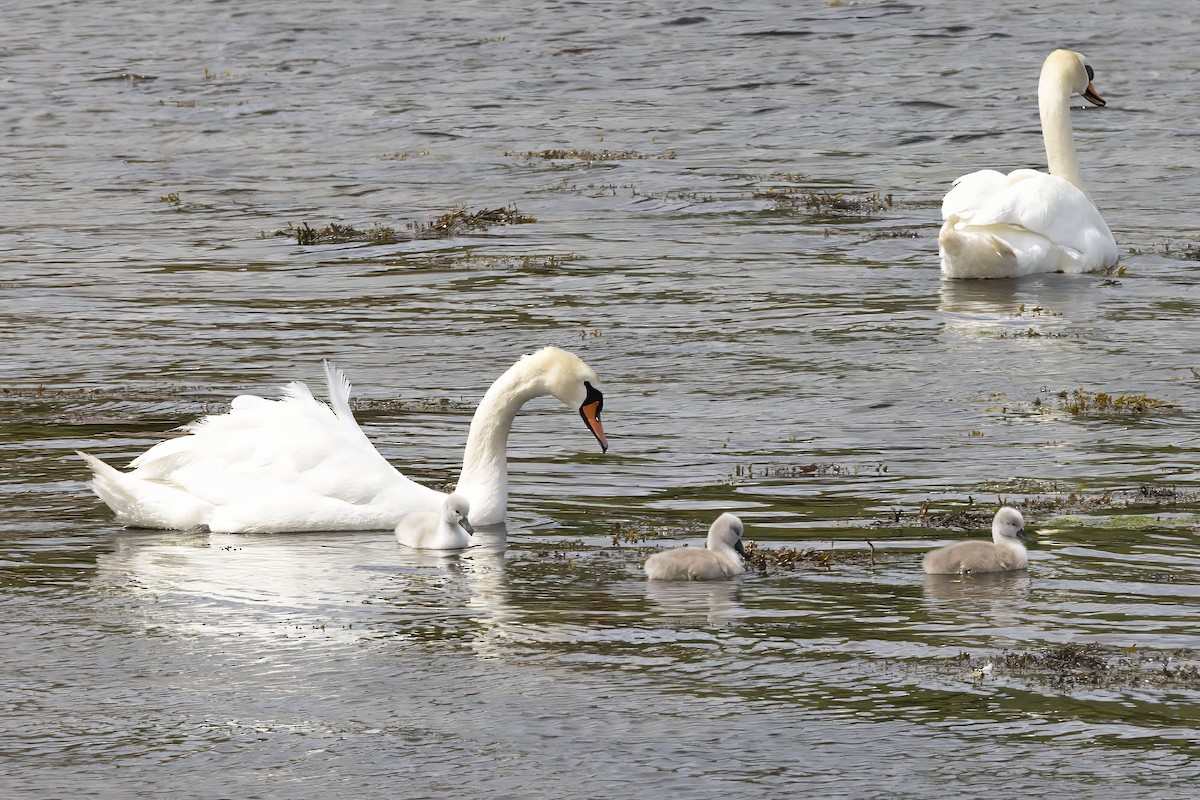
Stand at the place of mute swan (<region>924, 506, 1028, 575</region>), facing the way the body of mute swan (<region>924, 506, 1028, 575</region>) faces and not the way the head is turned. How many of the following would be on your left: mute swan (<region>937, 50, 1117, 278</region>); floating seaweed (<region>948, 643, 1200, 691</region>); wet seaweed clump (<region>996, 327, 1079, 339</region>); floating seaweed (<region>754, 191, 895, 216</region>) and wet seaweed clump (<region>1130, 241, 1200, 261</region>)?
4

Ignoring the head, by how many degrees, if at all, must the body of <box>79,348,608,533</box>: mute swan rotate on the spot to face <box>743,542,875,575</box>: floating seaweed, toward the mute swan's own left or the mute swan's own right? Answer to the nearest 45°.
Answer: approximately 45° to the mute swan's own right

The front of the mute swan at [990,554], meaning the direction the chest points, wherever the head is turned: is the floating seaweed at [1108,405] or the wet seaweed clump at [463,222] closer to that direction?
the floating seaweed

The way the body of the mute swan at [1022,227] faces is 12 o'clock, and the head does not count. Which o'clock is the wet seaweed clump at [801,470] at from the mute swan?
The wet seaweed clump is roughly at 5 o'clock from the mute swan.

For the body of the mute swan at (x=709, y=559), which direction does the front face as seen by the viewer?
to the viewer's right

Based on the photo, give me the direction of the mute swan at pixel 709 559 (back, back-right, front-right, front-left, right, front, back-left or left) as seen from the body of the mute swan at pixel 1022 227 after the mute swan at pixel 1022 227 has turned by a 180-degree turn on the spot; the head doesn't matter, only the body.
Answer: front-left

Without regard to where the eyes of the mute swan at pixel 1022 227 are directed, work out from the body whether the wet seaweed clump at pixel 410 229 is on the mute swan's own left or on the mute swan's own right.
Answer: on the mute swan's own left

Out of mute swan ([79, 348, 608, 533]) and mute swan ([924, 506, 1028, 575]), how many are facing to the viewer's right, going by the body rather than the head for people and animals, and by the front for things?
2

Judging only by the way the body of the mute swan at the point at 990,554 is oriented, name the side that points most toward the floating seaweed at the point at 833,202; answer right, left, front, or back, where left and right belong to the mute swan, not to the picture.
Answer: left

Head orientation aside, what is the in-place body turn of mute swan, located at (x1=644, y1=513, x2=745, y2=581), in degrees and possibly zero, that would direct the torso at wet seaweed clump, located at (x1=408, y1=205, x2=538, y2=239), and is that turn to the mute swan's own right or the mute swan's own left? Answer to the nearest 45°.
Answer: approximately 90° to the mute swan's own left

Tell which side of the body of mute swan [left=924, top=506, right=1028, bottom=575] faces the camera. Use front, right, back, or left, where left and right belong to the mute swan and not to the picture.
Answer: right

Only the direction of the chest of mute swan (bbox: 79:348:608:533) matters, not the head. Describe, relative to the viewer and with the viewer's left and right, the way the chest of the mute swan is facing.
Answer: facing to the right of the viewer
